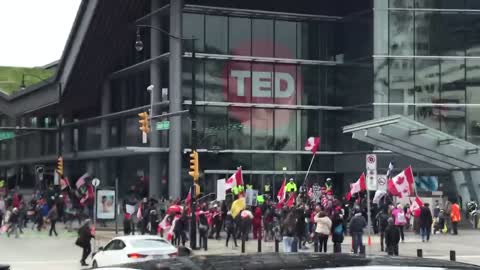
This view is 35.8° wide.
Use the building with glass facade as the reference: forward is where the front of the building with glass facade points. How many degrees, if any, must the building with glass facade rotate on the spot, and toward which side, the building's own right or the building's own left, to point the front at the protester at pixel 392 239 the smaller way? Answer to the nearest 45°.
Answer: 0° — it already faces them

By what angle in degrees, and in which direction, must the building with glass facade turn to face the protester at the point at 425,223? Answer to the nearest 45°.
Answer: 0° — it already faces them

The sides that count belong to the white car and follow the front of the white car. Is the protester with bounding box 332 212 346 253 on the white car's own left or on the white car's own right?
on the white car's own right

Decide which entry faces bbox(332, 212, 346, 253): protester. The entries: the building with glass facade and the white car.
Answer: the building with glass facade

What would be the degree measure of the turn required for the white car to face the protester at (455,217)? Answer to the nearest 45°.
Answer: approximately 90° to its right

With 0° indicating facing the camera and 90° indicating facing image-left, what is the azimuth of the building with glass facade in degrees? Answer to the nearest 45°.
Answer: approximately 0°
